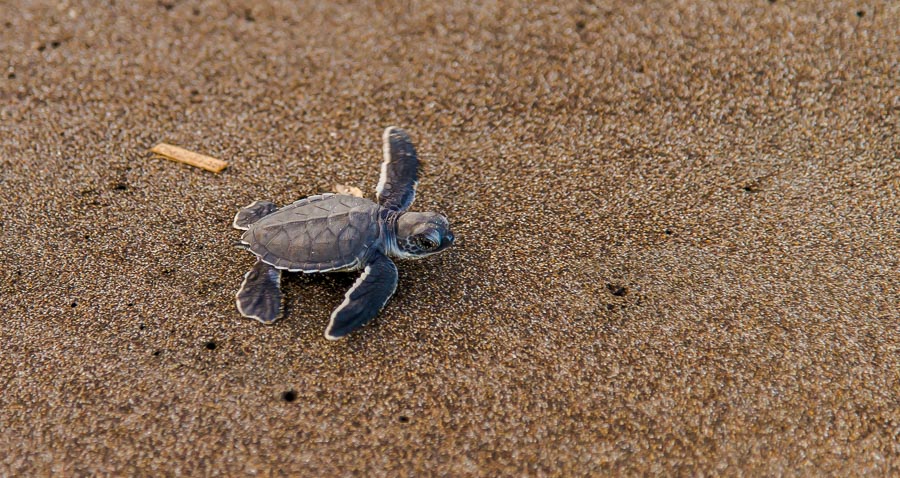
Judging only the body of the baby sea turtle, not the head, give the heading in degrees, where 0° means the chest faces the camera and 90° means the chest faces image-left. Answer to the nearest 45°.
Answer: approximately 270°

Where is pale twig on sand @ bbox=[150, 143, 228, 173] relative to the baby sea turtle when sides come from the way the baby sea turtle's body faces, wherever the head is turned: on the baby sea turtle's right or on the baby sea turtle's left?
on the baby sea turtle's left
